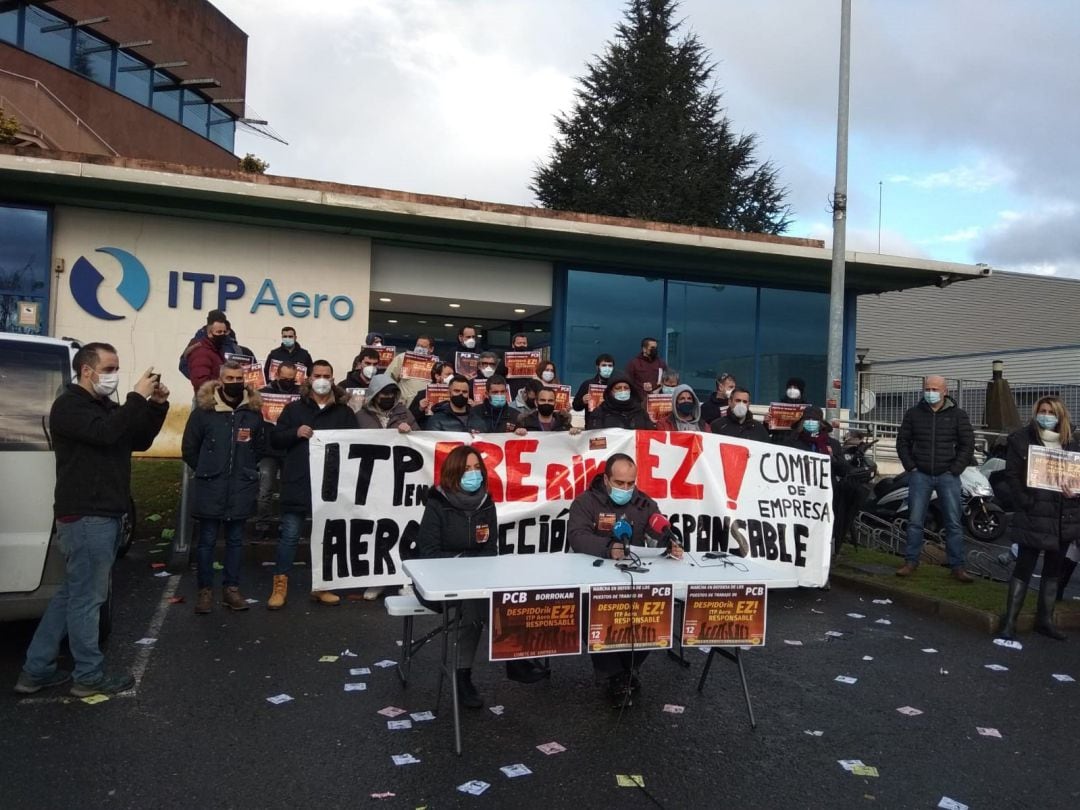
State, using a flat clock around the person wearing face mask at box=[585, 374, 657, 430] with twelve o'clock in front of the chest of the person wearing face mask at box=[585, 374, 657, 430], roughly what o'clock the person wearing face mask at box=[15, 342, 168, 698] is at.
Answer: the person wearing face mask at box=[15, 342, 168, 698] is roughly at 1 o'clock from the person wearing face mask at box=[585, 374, 657, 430].

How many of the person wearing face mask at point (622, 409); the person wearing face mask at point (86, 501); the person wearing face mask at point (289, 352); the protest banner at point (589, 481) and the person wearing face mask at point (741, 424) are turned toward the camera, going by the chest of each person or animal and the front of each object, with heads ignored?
4

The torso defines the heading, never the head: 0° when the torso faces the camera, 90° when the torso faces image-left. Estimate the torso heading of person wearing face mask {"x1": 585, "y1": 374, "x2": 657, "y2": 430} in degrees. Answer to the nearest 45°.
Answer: approximately 0°

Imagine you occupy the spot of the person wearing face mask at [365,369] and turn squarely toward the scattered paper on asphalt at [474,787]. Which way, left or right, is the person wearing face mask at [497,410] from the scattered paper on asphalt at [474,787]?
left

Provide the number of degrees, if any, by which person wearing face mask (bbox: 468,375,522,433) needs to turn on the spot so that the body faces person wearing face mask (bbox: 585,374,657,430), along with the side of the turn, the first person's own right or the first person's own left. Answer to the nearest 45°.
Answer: approximately 90° to the first person's own left

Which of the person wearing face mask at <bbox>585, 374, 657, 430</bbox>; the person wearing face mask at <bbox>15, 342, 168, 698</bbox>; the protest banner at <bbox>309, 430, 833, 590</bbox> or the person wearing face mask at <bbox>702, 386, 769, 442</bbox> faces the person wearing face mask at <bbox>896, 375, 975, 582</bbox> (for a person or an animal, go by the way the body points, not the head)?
the person wearing face mask at <bbox>15, 342, 168, 698</bbox>

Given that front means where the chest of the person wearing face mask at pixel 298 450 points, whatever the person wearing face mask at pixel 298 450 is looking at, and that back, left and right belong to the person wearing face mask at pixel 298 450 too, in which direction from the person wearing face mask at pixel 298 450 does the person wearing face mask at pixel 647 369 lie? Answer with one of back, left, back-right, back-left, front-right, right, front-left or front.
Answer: back-left

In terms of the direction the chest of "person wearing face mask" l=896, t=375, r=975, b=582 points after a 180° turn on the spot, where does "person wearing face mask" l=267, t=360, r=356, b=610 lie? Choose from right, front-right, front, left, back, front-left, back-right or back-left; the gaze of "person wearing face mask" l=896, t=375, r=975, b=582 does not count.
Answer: back-left

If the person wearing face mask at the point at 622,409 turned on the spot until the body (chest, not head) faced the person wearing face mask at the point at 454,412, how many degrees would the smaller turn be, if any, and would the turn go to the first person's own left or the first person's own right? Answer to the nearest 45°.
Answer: approximately 45° to the first person's own right

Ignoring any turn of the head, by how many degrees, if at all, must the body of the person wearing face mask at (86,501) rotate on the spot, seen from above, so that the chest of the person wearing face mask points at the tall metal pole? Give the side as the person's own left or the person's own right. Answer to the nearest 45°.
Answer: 0° — they already face it

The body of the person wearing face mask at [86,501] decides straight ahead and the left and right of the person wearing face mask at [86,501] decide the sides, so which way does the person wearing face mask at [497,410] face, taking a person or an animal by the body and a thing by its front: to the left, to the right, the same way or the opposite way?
to the right

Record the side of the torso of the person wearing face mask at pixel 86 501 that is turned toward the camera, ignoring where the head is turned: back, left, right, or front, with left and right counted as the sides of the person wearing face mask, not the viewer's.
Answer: right

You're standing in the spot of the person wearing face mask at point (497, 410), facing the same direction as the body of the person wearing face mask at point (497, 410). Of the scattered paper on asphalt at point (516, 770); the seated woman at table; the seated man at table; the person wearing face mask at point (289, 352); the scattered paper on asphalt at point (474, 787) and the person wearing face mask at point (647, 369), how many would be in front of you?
4

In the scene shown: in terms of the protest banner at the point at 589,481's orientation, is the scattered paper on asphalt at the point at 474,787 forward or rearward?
forward

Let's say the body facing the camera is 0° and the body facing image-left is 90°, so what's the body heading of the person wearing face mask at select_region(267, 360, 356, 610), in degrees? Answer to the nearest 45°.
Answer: approximately 0°
